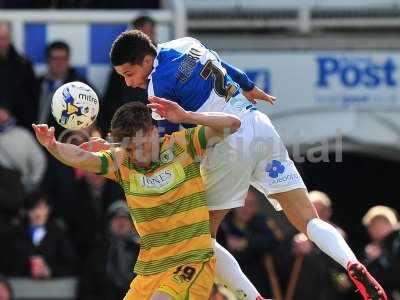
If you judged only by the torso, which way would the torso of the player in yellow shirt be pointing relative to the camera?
toward the camera

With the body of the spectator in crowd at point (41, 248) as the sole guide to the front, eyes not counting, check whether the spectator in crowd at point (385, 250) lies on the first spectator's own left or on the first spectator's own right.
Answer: on the first spectator's own left

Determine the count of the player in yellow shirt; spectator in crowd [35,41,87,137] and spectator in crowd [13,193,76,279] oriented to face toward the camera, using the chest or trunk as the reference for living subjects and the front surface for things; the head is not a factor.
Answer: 3

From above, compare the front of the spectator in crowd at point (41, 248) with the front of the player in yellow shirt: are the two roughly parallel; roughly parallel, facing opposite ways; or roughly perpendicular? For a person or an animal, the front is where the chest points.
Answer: roughly parallel

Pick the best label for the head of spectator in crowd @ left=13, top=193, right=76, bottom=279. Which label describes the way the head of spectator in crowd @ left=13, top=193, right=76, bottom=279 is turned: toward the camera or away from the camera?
toward the camera

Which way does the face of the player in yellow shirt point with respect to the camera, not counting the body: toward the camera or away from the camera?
toward the camera

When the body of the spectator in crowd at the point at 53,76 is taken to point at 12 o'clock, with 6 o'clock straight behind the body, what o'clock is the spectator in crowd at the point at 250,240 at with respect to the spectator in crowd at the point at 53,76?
the spectator in crowd at the point at 250,240 is roughly at 10 o'clock from the spectator in crowd at the point at 53,76.

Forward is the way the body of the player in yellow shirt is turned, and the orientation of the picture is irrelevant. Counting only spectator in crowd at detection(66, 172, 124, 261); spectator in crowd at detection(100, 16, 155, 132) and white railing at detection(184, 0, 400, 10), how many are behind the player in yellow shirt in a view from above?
3

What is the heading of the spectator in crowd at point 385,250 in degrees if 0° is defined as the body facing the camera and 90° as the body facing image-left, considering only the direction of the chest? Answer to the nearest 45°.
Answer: approximately 45°

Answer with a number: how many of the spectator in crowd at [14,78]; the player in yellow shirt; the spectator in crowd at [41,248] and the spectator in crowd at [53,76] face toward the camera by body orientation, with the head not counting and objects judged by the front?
4

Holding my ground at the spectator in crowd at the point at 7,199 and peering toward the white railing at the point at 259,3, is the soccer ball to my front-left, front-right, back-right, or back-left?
back-right

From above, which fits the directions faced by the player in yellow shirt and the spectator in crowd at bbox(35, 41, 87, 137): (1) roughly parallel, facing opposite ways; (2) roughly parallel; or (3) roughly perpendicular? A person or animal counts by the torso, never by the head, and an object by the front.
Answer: roughly parallel

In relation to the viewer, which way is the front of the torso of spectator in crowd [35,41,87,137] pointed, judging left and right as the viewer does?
facing the viewer
